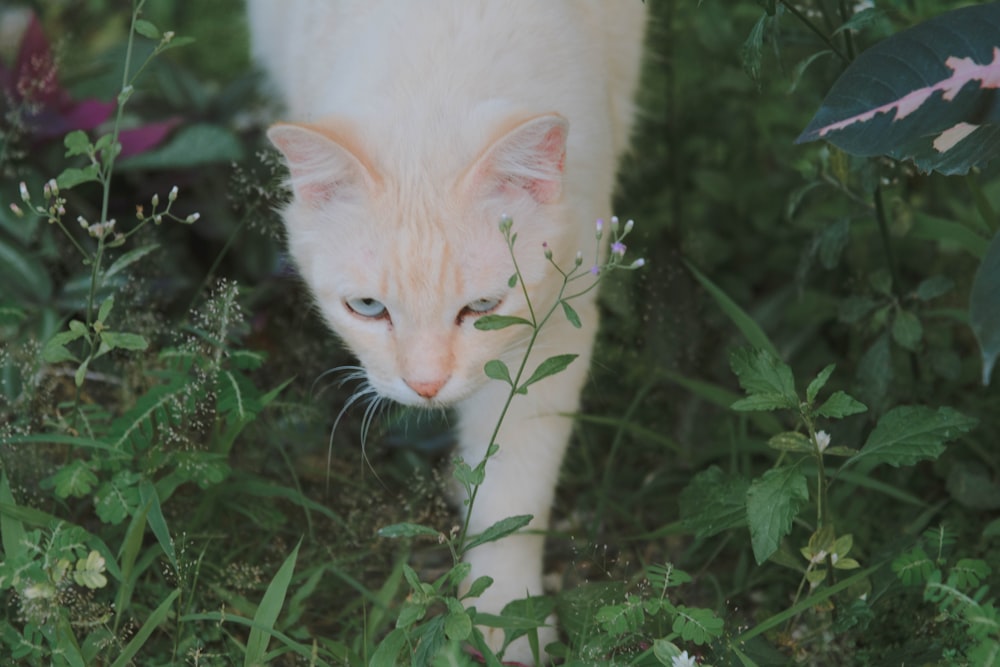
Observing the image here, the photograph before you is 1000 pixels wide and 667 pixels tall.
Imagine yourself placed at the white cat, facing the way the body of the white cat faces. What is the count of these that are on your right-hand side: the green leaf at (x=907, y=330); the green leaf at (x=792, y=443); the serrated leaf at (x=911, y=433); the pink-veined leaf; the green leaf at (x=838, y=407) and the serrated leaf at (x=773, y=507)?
0

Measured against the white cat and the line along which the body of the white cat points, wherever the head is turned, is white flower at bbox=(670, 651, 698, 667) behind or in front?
in front

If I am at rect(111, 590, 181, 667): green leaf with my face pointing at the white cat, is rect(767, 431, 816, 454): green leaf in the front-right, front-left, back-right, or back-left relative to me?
front-right

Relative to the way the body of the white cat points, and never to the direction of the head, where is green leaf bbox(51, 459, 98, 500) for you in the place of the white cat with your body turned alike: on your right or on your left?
on your right

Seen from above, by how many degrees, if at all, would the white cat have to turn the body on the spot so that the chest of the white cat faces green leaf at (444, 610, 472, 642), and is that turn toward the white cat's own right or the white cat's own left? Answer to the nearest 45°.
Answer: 0° — it already faces it

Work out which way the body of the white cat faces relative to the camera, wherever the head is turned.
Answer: toward the camera

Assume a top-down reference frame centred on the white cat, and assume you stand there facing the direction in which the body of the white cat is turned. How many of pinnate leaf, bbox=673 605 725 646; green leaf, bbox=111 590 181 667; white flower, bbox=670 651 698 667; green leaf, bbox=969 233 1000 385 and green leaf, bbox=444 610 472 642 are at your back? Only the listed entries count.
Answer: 0

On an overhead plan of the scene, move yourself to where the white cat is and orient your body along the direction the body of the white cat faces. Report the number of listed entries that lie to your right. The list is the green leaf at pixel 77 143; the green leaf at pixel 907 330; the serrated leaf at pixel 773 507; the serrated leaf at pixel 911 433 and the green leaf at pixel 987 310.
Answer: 1

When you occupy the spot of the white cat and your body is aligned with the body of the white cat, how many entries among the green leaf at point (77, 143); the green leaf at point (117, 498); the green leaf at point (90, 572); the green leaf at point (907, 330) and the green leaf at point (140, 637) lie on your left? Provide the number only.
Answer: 1

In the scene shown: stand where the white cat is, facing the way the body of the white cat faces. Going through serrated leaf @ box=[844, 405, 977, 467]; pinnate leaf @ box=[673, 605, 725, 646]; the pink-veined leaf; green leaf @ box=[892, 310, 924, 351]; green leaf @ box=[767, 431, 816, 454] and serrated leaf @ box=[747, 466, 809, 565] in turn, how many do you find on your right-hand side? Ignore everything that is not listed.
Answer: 0

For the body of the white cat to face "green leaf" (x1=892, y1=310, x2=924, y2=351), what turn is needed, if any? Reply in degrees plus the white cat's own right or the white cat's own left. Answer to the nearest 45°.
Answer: approximately 90° to the white cat's own left

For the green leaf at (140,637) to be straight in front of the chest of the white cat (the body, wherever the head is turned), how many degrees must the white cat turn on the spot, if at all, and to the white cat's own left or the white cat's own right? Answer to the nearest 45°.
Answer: approximately 45° to the white cat's own right

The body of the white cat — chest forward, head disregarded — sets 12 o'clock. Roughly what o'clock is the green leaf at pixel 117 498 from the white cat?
The green leaf is roughly at 2 o'clock from the white cat.

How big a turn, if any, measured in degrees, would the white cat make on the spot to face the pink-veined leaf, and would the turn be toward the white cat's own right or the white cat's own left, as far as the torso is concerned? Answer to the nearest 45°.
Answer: approximately 45° to the white cat's own left

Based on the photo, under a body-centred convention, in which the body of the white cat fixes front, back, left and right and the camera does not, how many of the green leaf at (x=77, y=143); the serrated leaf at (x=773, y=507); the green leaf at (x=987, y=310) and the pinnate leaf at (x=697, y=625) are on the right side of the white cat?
1

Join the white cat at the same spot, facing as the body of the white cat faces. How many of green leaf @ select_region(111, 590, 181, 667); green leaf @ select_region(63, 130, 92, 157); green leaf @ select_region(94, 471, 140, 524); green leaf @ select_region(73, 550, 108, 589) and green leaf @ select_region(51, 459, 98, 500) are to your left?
0
